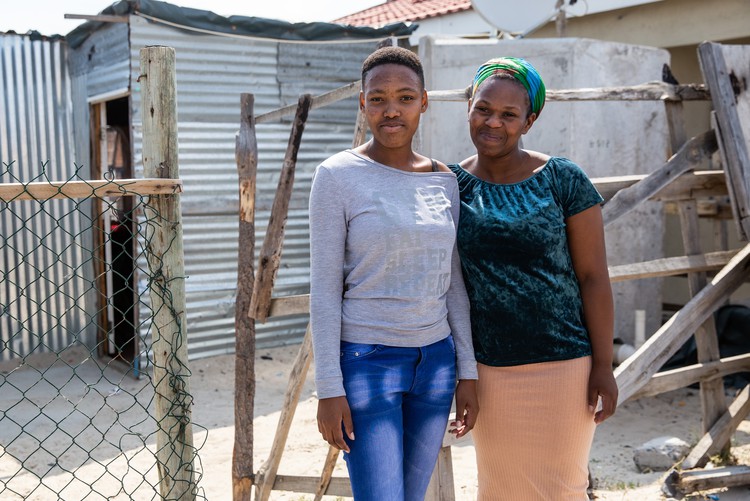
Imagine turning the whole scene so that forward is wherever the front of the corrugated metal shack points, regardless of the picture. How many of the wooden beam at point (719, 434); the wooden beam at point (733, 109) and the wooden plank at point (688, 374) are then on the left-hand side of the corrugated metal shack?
3

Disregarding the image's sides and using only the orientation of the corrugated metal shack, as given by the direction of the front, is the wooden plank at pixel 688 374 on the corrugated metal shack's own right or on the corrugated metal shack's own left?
on the corrugated metal shack's own left

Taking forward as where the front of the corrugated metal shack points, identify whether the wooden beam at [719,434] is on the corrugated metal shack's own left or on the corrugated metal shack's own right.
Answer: on the corrugated metal shack's own left

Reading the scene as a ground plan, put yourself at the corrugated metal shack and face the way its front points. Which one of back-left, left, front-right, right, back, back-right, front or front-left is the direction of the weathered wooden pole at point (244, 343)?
front-left

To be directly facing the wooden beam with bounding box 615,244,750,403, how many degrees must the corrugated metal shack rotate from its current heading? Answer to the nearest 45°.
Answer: approximately 90° to its left

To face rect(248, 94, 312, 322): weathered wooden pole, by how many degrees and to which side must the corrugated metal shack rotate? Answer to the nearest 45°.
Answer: approximately 45° to its left

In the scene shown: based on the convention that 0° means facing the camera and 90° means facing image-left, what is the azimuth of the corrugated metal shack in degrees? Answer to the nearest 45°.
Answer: approximately 45°

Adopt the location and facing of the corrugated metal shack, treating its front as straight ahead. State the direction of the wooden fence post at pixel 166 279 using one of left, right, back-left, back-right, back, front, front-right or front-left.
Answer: front-left

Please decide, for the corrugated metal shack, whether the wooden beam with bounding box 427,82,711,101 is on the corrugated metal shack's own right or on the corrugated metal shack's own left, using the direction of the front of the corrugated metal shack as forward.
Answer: on the corrugated metal shack's own left

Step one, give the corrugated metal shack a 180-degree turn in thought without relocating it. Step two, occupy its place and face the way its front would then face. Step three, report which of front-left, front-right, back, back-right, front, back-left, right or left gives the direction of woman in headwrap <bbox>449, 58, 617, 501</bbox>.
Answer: back-right

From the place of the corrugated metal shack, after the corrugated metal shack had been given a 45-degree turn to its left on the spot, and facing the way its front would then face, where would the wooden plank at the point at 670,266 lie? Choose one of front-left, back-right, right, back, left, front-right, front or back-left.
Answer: front-left

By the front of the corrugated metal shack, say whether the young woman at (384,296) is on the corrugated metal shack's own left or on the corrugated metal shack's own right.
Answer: on the corrugated metal shack's own left

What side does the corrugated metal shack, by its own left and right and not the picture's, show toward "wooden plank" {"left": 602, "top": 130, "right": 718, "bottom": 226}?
left
